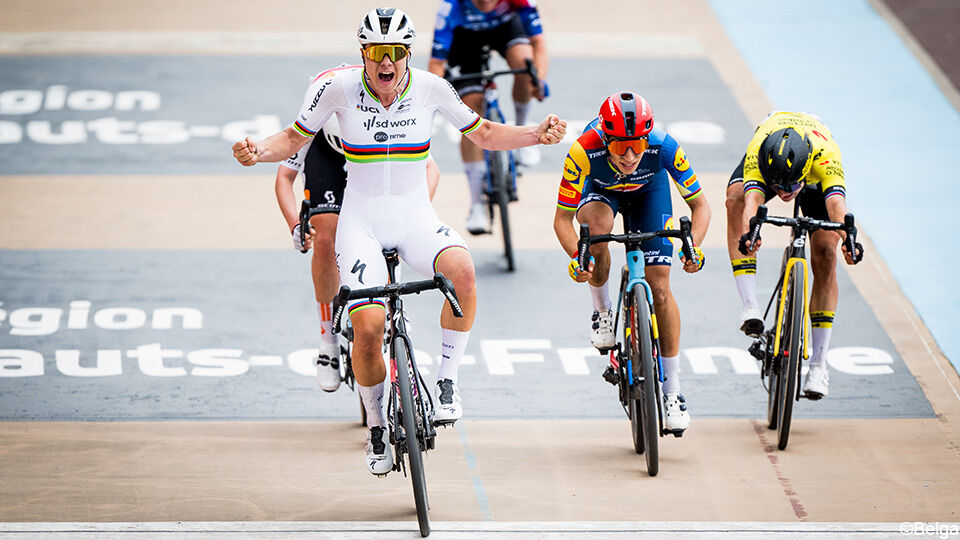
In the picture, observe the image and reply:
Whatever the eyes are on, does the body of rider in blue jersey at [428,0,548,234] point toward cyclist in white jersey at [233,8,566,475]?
yes

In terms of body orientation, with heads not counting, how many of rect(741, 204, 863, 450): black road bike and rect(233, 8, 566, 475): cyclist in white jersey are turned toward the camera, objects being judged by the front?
2

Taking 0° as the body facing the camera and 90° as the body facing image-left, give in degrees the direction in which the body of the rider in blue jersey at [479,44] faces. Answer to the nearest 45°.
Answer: approximately 0°

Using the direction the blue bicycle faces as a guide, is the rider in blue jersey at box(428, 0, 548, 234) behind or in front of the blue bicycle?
behind

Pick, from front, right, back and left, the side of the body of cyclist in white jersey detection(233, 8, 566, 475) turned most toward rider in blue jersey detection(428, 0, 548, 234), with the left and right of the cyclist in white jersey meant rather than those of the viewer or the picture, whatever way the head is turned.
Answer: back

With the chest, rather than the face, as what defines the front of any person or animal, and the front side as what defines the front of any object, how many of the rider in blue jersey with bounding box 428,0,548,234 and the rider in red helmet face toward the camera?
2

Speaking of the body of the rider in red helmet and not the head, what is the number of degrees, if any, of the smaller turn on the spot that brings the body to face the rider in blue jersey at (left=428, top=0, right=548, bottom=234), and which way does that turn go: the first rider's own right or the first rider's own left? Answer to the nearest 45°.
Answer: approximately 135° to the first rider's own right

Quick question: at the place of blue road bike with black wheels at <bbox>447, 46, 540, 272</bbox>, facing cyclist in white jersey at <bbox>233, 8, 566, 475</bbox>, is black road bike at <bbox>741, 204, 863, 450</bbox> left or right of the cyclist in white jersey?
left
